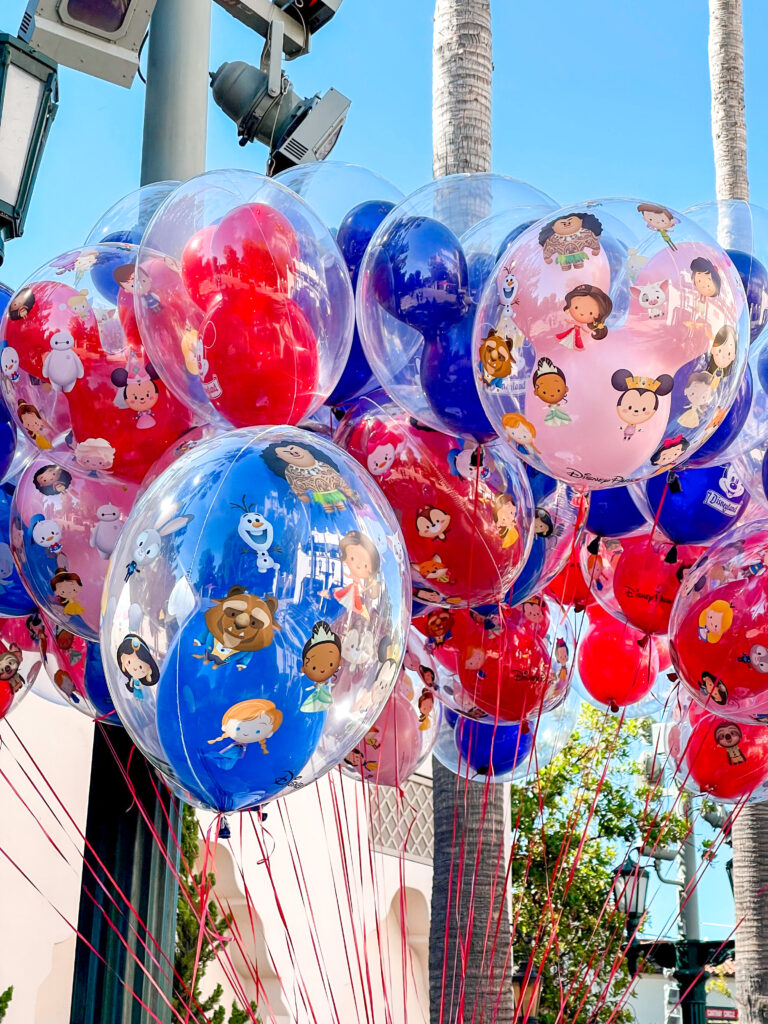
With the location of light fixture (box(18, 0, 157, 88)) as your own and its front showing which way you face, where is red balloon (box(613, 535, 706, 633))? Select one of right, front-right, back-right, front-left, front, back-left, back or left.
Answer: left

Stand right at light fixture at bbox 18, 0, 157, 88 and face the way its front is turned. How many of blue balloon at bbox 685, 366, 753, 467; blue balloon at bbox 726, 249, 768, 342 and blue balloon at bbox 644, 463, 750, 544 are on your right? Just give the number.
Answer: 0

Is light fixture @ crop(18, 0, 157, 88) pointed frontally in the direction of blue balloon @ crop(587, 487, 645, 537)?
no

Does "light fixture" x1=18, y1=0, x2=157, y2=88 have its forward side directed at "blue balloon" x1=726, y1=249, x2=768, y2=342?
no

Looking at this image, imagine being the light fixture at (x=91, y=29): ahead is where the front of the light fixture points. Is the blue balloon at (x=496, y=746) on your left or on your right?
on your left

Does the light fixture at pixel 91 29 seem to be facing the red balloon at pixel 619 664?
no

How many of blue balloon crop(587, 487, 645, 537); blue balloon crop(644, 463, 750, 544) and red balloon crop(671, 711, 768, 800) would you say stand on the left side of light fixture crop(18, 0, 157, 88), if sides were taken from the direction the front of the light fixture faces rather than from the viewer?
3

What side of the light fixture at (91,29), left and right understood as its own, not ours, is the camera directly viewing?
front

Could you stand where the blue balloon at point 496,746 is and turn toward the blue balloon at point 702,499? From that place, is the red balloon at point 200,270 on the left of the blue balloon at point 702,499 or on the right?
right

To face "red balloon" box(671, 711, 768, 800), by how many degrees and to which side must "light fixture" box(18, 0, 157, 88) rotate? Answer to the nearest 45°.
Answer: approximately 90° to its left
